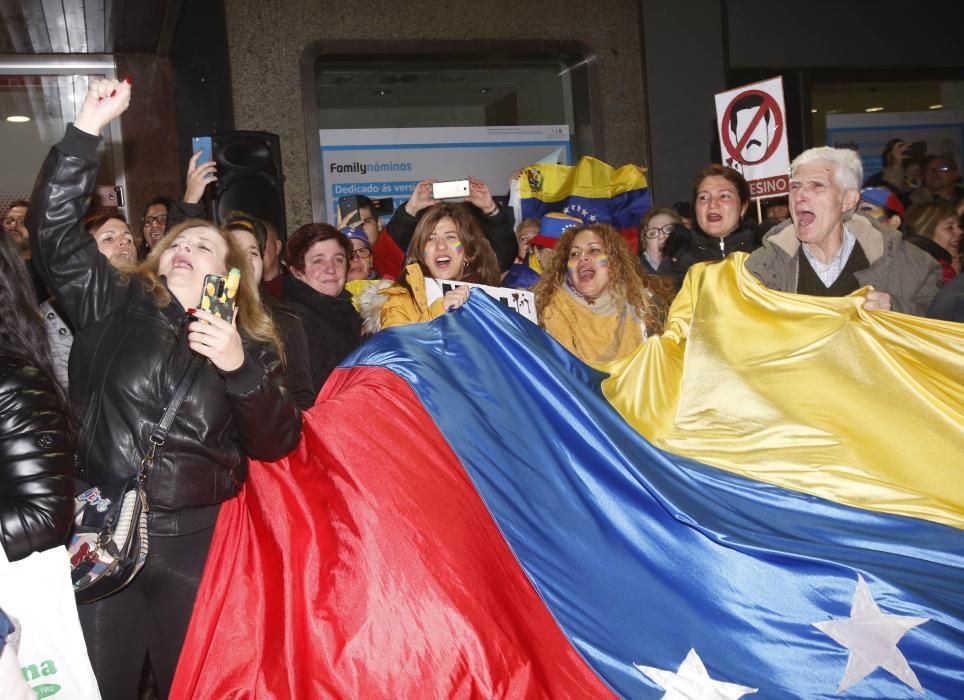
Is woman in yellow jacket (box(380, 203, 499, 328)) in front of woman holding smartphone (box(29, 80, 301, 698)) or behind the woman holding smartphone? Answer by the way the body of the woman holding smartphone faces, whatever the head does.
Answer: behind

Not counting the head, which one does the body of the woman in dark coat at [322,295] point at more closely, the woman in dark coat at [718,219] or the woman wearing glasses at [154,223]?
the woman in dark coat

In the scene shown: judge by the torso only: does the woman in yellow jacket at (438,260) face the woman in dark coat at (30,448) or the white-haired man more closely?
the woman in dark coat

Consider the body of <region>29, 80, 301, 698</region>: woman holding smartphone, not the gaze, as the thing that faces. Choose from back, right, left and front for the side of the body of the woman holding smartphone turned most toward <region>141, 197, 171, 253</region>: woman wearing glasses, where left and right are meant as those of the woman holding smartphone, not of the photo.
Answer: back

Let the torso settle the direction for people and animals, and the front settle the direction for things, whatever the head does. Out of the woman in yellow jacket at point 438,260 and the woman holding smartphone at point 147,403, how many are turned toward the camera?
2

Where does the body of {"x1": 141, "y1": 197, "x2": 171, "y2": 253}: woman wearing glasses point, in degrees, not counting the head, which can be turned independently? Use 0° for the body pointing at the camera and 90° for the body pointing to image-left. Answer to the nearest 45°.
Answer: approximately 0°

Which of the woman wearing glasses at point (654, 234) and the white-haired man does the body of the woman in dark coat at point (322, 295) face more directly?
the white-haired man
